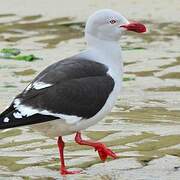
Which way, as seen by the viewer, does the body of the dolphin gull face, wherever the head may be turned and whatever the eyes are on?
to the viewer's right
